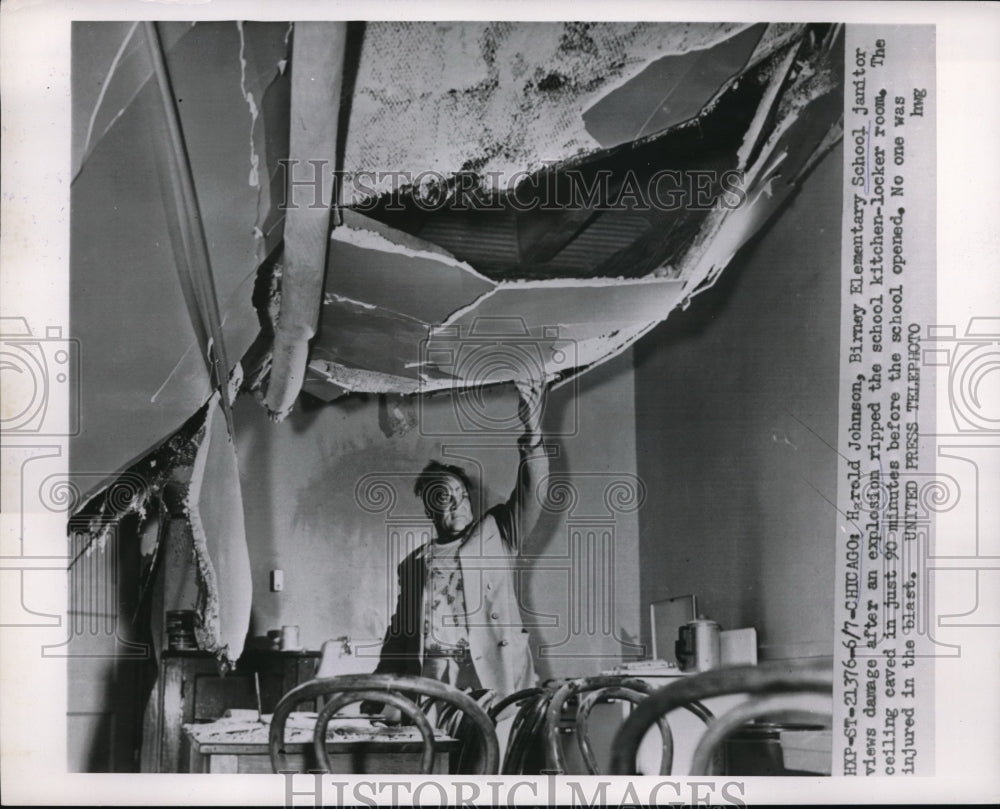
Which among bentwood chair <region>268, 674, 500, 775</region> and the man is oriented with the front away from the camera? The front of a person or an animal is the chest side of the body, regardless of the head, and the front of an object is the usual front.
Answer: the bentwood chair

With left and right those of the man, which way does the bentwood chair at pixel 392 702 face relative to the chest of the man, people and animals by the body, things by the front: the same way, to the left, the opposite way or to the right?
the opposite way

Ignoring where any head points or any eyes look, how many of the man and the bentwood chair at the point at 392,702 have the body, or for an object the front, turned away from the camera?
1

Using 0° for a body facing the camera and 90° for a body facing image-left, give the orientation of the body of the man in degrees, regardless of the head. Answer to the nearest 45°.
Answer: approximately 0°

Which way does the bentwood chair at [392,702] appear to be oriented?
away from the camera
